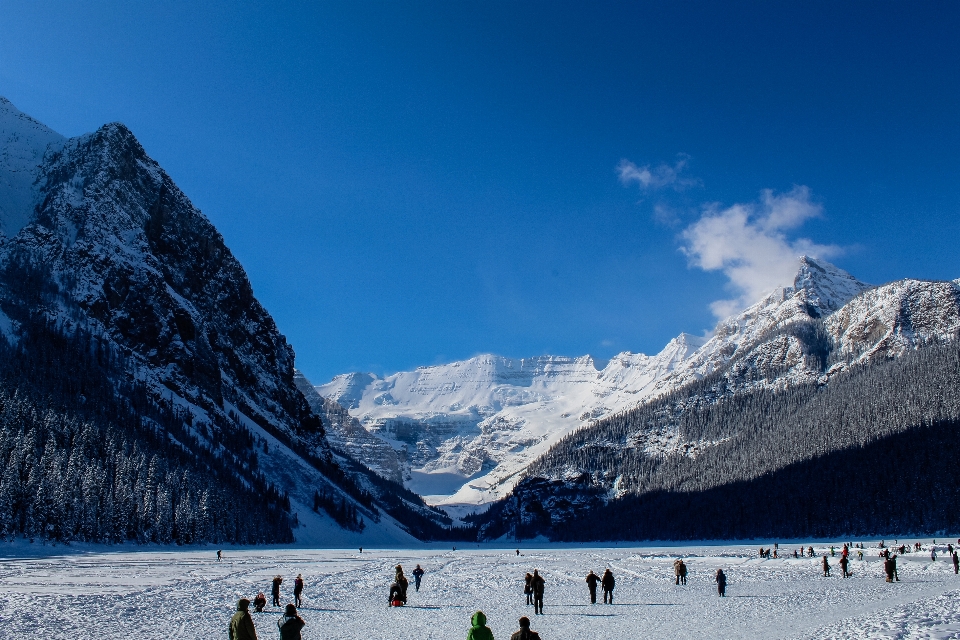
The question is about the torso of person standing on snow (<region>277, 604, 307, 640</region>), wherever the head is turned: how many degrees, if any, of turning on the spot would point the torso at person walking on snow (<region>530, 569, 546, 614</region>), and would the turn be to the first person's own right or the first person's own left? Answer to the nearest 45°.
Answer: approximately 45° to the first person's own right

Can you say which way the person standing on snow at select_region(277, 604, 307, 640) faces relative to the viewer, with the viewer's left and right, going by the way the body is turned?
facing away from the viewer

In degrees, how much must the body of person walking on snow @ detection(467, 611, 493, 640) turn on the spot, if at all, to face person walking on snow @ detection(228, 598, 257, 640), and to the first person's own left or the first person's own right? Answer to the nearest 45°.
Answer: approximately 45° to the first person's own left

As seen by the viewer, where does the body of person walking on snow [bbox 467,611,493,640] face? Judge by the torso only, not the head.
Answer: away from the camera

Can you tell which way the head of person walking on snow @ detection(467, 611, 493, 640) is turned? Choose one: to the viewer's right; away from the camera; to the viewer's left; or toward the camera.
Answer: away from the camera
